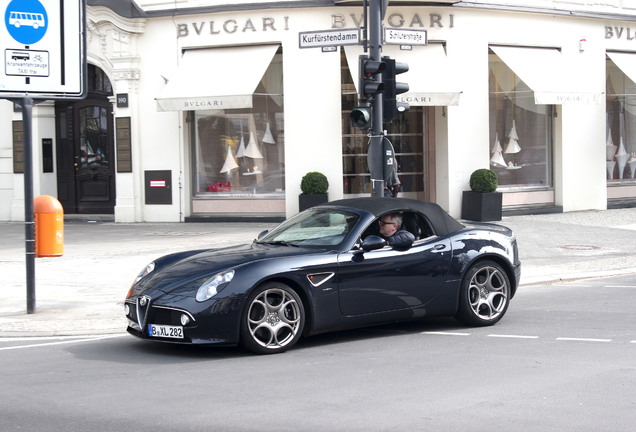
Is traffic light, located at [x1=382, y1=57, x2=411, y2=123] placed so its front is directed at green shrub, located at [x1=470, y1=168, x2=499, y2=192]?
no

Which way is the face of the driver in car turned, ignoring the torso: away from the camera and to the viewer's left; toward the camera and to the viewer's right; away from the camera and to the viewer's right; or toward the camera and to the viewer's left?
toward the camera and to the viewer's left

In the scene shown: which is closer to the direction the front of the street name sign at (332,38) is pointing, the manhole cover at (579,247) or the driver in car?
the driver in car

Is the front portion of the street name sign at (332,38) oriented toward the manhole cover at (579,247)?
no

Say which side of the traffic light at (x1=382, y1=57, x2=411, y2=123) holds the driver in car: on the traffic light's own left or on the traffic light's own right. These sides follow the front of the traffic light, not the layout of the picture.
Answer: on the traffic light's own right

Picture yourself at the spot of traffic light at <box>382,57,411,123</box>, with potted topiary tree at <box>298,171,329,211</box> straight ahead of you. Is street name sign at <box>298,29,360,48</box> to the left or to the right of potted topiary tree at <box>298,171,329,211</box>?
left

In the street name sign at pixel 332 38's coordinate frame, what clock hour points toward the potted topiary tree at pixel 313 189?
The potted topiary tree is roughly at 6 o'clock from the street name sign.

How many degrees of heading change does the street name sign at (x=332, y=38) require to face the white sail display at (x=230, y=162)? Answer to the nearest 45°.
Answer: approximately 180°

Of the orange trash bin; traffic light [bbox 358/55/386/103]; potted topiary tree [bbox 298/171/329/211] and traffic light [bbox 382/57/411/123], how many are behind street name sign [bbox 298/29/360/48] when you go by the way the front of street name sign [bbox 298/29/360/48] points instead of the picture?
1

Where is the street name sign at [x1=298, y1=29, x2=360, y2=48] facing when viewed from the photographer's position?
facing the viewer
